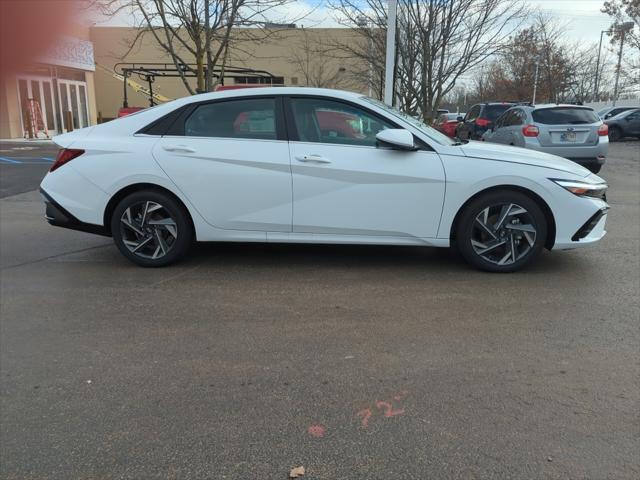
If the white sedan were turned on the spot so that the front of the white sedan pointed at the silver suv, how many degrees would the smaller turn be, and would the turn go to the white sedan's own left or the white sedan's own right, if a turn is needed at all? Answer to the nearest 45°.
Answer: approximately 45° to the white sedan's own left

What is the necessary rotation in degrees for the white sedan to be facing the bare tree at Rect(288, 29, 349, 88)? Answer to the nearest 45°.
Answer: approximately 90° to its left

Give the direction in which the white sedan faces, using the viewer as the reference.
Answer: facing to the right of the viewer

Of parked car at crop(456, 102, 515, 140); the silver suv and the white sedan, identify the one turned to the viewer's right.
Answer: the white sedan

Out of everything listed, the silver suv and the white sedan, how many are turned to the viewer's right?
1

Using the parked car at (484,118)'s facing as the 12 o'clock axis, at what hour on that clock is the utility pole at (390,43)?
The utility pole is roughly at 8 o'clock from the parked car.

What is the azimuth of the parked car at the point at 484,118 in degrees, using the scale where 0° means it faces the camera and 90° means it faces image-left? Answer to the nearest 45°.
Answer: approximately 135°

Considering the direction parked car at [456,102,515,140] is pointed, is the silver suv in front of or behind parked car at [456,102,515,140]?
behind

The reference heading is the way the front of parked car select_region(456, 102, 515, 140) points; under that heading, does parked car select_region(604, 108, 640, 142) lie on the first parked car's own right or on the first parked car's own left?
on the first parked car's own right

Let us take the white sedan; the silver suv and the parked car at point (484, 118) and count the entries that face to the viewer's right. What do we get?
1

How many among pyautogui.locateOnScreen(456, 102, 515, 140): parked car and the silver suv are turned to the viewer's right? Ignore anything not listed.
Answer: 0

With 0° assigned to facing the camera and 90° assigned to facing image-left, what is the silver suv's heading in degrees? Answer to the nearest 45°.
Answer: approximately 135°

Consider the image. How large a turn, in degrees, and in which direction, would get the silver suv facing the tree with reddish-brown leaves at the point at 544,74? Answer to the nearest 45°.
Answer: approximately 45° to its right
